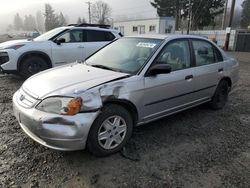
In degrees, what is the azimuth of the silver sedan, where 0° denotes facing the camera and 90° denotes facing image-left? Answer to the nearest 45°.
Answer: approximately 45°

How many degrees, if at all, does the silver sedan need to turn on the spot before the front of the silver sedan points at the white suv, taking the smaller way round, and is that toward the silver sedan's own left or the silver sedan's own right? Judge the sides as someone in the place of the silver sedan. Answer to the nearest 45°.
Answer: approximately 90° to the silver sedan's own right
